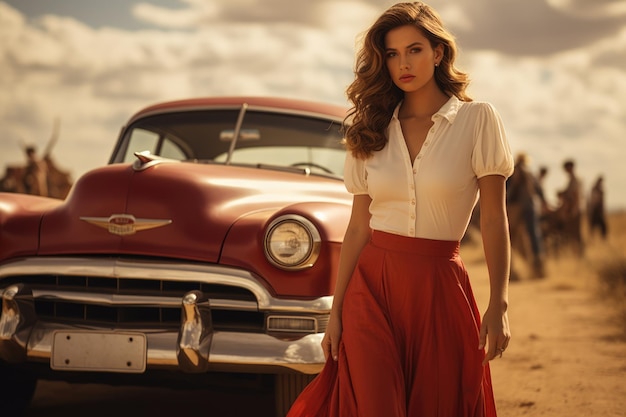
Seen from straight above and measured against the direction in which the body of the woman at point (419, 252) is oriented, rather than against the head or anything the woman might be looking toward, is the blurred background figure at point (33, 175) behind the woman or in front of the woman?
behind

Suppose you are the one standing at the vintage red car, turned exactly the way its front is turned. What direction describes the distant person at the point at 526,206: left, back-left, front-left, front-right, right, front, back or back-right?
back

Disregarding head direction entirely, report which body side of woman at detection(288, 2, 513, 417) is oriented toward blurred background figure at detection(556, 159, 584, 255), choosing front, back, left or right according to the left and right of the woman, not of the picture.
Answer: back

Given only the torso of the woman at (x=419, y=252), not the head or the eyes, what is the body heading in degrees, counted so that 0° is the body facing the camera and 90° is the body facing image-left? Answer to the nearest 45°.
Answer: approximately 0°

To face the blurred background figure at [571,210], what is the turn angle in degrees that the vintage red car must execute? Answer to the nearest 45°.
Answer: approximately 180°

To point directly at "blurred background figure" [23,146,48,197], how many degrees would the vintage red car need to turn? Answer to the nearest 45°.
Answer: approximately 135° to its right

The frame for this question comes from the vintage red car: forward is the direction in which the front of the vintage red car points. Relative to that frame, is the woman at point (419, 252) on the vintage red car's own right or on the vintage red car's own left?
on the vintage red car's own left

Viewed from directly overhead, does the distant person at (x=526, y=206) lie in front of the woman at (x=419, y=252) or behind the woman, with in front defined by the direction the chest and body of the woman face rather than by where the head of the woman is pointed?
behind

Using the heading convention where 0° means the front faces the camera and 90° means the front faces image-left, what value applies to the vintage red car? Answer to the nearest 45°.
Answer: approximately 45°

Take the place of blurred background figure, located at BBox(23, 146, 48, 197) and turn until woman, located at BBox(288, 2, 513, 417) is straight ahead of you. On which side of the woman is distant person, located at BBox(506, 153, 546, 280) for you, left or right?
left

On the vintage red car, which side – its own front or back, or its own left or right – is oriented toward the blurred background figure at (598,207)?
back
